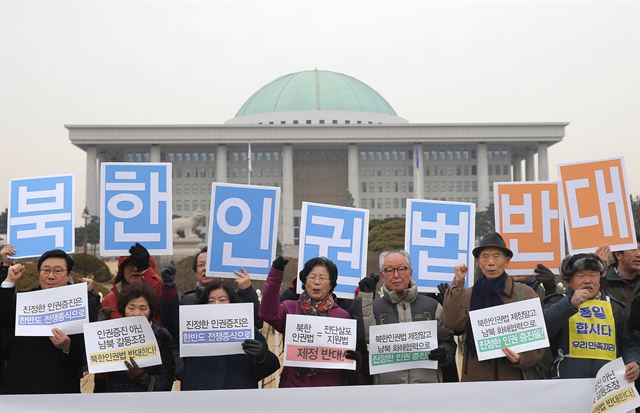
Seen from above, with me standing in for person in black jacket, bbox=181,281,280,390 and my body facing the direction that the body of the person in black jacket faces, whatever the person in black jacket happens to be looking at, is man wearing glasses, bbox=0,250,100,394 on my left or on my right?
on my right

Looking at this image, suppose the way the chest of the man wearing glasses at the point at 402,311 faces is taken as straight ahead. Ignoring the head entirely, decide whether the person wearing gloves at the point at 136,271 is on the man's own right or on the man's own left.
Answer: on the man's own right

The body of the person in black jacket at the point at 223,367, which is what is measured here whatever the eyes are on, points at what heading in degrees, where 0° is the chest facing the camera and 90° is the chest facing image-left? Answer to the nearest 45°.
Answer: approximately 0°
